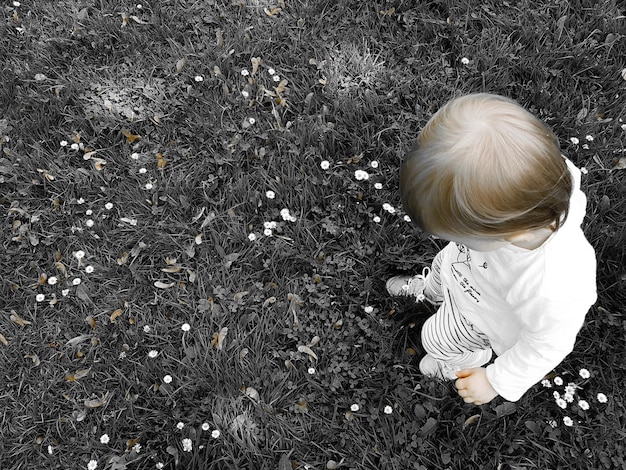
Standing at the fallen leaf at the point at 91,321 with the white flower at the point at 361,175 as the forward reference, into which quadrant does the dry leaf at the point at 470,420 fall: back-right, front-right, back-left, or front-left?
front-right

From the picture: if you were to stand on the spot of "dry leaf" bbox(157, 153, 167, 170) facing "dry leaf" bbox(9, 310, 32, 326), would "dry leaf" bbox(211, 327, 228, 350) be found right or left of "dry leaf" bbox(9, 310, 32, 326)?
left

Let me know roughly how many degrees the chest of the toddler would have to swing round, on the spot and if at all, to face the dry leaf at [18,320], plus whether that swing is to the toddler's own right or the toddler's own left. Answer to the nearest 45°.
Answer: approximately 45° to the toddler's own right

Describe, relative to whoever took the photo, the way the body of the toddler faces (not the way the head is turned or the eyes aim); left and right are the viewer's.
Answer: facing the viewer and to the left of the viewer

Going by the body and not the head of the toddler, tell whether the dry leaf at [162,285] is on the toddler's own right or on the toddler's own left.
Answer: on the toddler's own right
